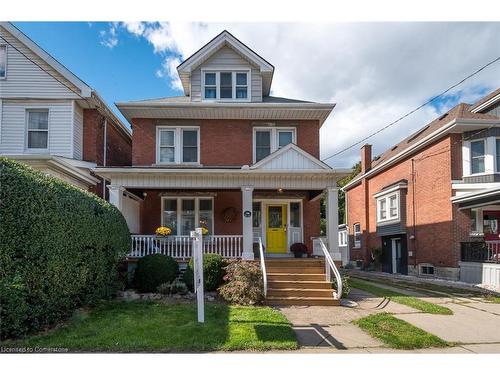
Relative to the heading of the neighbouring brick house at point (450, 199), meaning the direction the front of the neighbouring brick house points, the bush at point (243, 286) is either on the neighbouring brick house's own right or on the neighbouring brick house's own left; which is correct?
on the neighbouring brick house's own right

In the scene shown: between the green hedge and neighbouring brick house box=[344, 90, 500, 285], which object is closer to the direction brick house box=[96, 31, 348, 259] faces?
the green hedge

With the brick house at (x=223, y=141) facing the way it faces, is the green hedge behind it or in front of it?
in front

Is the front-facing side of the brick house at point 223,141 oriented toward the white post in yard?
yes

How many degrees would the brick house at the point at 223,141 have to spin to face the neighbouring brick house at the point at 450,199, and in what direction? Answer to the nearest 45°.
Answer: approximately 90° to its left

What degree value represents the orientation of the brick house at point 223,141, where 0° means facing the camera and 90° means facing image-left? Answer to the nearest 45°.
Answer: approximately 0°

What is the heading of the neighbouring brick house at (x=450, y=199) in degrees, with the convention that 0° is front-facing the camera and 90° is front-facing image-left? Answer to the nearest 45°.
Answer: approximately 315°

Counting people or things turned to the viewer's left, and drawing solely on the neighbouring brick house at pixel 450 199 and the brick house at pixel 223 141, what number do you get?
0

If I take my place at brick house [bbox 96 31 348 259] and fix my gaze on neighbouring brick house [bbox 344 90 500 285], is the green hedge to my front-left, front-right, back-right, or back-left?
back-right

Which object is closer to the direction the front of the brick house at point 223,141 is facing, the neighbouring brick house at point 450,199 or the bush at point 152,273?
the bush

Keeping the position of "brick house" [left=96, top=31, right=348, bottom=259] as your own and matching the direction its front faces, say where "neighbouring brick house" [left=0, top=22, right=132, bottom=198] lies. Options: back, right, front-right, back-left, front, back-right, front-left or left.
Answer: right

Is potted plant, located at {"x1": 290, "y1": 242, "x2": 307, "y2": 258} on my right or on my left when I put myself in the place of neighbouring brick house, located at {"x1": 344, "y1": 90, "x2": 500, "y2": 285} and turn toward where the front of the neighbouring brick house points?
on my right
